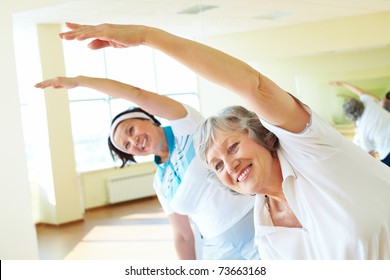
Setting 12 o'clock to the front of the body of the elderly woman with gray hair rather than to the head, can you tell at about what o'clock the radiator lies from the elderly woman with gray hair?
The radiator is roughly at 4 o'clock from the elderly woman with gray hair.

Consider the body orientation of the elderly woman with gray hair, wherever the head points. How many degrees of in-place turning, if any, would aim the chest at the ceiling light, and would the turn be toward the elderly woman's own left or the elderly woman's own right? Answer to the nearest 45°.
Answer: approximately 135° to the elderly woman's own right

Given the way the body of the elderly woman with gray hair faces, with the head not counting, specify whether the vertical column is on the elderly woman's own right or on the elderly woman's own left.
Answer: on the elderly woman's own right

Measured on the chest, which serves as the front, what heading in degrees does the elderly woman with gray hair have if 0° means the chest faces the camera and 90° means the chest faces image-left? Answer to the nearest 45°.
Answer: approximately 45°

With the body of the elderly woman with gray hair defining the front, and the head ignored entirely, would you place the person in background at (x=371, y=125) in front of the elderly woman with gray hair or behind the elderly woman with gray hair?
behind

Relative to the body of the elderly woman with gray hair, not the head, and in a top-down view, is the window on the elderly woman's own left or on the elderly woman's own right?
on the elderly woman's own right

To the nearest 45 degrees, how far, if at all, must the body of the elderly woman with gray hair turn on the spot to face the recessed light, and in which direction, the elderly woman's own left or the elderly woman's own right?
approximately 135° to the elderly woman's own right

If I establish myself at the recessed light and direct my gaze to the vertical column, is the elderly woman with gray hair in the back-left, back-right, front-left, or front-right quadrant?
back-left
